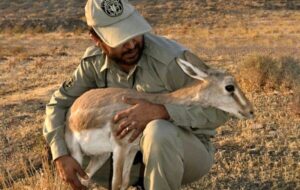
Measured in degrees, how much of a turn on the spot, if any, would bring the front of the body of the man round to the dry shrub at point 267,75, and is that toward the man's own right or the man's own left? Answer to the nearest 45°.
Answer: approximately 135° to the man's own left

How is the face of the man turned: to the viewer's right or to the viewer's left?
to the viewer's right

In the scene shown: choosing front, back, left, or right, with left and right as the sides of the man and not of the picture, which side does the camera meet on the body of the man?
front
